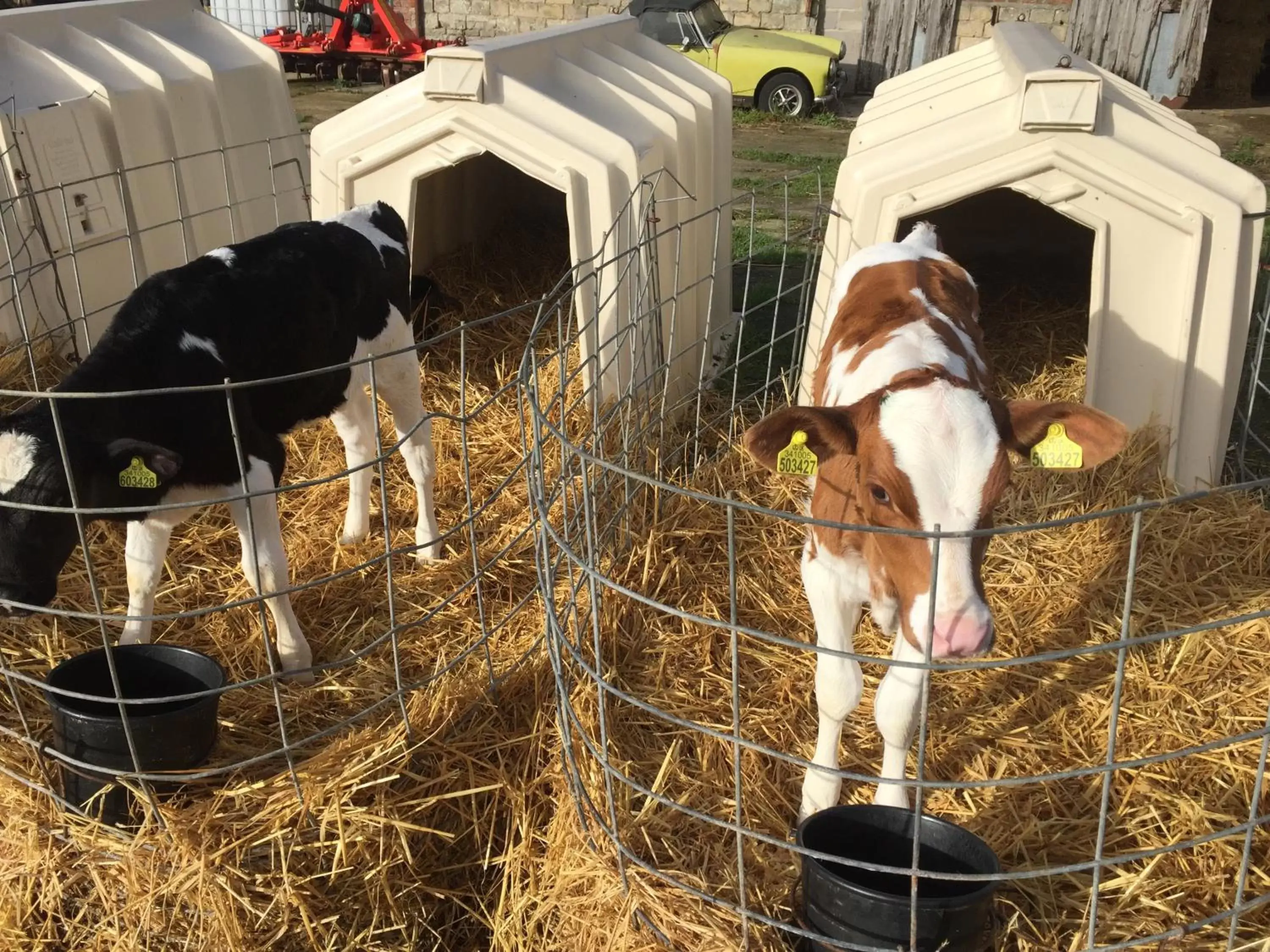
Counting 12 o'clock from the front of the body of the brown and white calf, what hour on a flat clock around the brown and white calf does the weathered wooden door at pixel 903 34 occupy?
The weathered wooden door is roughly at 6 o'clock from the brown and white calf.

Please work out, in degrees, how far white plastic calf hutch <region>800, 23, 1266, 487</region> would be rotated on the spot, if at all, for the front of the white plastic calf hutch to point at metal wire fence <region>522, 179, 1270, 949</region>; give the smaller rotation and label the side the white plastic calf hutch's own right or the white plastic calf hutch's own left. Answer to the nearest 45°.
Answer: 0° — it already faces it

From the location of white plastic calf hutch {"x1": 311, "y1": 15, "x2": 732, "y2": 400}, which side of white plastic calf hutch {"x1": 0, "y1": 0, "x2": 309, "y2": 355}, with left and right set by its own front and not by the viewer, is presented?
left

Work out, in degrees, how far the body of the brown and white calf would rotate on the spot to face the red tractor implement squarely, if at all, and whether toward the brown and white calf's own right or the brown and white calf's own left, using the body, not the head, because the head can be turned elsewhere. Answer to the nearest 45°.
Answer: approximately 135° to the brown and white calf's own right

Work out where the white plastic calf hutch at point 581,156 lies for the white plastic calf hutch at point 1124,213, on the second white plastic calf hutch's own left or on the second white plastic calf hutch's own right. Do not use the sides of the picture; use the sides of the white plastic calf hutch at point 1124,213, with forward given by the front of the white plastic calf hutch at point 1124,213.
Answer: on the second white plastic calf hutch's own right

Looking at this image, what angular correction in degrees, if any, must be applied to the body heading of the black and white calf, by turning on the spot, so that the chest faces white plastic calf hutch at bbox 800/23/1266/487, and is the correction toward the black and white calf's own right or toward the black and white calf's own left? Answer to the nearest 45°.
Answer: approximately 135° to the black and white calf's own left

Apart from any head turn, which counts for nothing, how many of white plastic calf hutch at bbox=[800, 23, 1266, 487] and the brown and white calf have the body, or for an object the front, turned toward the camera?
2

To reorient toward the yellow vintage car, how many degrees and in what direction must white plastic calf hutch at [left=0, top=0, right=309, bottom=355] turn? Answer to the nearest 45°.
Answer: approximately 180°

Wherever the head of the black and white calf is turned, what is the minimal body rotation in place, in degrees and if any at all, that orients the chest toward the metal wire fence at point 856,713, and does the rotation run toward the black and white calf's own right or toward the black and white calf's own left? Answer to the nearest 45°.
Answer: approximately 90° to the black and white calf's own left

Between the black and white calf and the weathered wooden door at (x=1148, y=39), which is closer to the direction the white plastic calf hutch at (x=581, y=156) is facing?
the black and white calf

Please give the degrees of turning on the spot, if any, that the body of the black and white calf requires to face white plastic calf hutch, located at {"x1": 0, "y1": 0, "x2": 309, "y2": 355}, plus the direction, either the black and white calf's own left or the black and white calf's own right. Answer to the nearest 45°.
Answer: approximately 135° to the black and white calf's own right

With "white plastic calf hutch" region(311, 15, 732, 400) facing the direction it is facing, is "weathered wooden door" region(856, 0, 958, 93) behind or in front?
behind

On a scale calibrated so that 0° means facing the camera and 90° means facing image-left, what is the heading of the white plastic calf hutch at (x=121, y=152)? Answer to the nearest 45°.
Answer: approximately 45°

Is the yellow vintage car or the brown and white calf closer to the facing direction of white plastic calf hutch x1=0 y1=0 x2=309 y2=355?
the brown and white calf
